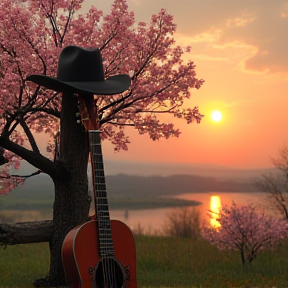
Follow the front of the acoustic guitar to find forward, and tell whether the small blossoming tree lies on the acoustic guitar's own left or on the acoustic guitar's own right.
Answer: on the acoustic guitar's own left

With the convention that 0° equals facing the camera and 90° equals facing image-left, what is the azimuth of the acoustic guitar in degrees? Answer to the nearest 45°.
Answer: approximately 315°

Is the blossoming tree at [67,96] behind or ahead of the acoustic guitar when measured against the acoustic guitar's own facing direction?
behind
